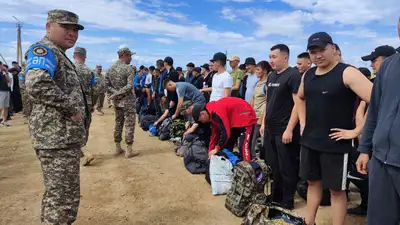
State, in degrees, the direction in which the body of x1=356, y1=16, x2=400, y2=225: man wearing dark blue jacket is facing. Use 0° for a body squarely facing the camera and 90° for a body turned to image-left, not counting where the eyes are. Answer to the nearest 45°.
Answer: approximately 45°

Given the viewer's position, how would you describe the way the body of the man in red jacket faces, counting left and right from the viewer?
facing to the left of the viewer

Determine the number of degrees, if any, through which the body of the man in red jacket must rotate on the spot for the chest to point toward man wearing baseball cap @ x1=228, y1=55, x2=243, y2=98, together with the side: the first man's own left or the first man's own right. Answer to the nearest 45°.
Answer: approximately 90° to the first man's own right

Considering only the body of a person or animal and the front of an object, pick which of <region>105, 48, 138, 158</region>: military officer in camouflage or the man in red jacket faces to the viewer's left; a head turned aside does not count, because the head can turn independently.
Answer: the man in red jacket

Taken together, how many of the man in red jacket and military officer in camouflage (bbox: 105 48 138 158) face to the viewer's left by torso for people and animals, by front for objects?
1

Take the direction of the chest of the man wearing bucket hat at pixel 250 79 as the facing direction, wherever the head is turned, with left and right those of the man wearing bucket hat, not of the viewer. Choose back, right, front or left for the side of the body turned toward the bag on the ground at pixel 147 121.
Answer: right

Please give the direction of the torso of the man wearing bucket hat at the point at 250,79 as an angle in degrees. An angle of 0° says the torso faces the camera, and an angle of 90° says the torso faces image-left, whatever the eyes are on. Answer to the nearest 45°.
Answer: approximately 45°

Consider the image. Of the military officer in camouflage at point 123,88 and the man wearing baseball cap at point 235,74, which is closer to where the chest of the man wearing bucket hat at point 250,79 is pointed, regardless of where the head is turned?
the military officer in camouflage

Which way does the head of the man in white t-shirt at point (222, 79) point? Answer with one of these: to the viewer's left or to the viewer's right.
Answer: to the viewer's left

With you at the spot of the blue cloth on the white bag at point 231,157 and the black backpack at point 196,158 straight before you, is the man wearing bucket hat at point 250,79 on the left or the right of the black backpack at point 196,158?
right
